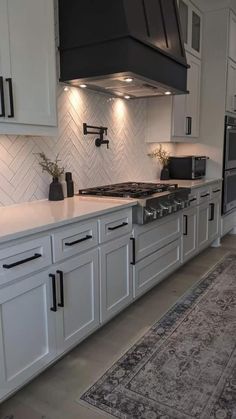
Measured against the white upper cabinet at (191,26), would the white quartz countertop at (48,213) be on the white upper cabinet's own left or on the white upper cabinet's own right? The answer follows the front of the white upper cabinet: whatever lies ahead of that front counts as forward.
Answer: on the white upper cabinet's own right

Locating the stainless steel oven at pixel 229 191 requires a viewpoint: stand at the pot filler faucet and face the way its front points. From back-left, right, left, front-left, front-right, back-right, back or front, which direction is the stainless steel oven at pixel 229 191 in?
left

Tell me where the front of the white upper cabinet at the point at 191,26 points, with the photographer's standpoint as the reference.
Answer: facing the viewer and to the right of the viewer

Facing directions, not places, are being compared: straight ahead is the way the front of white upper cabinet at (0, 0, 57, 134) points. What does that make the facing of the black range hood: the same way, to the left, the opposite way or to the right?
the same way

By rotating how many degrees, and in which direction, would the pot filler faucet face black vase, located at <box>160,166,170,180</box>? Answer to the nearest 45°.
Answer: approximately 90° to its left

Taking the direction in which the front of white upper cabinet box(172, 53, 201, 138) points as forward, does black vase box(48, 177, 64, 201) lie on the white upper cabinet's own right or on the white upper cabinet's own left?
on the white upper cabinet's own right

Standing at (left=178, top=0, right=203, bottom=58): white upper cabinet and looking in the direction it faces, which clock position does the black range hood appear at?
The black range hood is roughly at 2 o'clock from the white upper cabinet.

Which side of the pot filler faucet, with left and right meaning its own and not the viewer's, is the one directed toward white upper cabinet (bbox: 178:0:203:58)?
left

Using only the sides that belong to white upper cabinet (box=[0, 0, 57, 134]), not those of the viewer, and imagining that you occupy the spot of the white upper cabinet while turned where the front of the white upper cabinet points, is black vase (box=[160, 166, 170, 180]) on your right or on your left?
on your left

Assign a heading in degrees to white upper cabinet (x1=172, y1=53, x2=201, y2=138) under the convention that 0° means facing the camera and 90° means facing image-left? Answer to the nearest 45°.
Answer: approximately 315°

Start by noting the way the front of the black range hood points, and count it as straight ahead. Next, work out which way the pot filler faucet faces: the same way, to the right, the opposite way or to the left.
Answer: the same way

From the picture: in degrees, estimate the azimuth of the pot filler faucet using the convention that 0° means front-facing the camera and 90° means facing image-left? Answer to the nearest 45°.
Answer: approximately 315°
